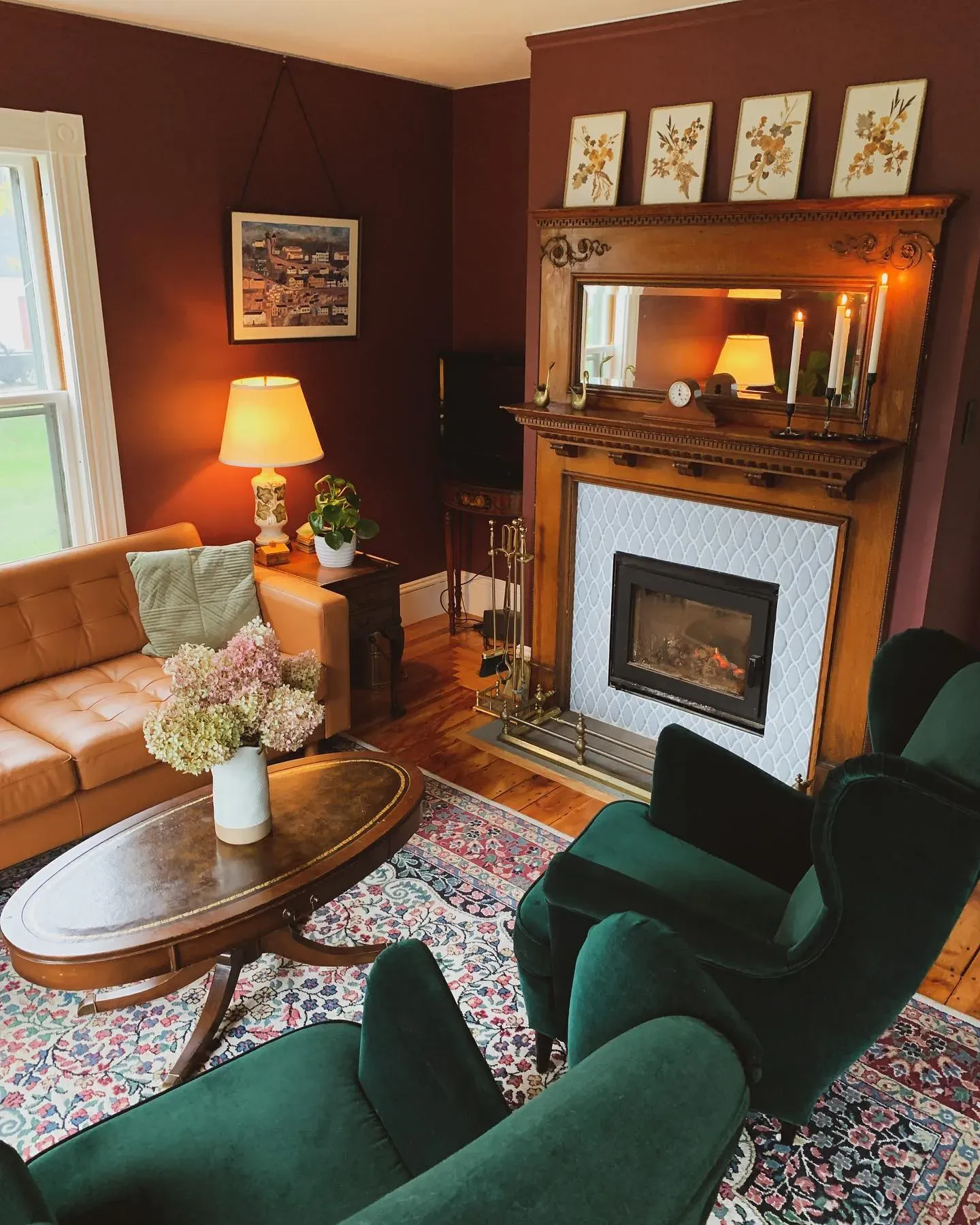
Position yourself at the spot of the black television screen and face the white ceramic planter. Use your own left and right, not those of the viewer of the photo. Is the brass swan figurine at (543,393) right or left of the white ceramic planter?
left

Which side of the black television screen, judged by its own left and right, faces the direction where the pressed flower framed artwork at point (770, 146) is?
left

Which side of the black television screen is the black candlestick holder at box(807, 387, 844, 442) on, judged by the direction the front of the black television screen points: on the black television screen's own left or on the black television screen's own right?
on the black television screen's own left

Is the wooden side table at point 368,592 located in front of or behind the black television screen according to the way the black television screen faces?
in front

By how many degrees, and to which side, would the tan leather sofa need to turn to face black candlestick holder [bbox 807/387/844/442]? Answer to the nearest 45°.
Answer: approximately 45° to its left

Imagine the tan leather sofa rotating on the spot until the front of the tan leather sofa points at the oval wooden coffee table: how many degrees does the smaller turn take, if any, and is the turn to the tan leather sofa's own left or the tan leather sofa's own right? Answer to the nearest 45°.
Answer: approximately 45° to the tan leather sofa's own right

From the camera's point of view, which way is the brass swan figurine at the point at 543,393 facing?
to the viewer's right

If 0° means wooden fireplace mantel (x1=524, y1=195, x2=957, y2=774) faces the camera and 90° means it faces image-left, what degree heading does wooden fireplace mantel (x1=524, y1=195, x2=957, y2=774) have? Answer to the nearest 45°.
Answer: approximately 45°
